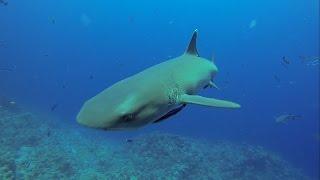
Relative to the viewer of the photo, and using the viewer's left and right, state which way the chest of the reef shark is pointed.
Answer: facing the viewer and to the left of the viewer
